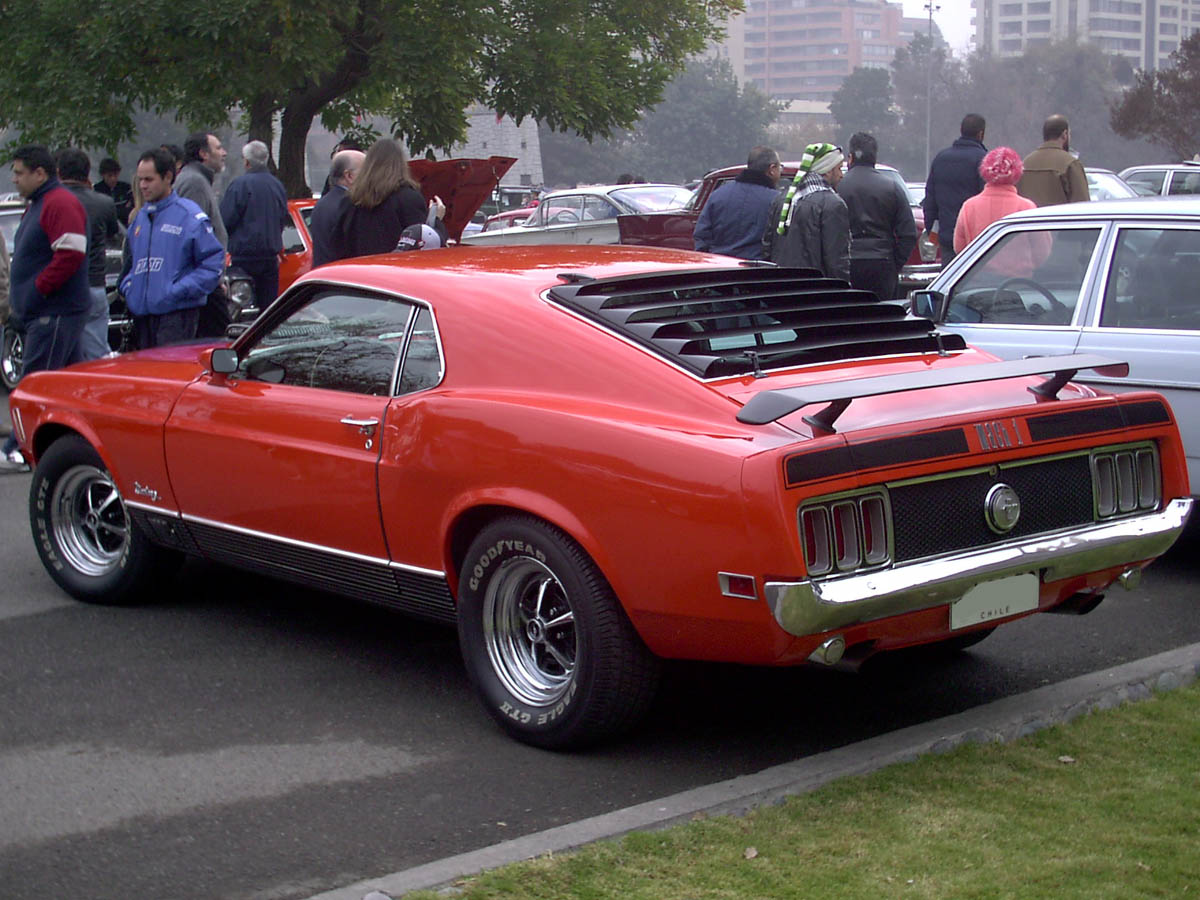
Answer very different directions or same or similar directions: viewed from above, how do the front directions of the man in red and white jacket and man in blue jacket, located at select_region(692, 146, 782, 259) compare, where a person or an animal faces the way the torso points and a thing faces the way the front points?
very different directions

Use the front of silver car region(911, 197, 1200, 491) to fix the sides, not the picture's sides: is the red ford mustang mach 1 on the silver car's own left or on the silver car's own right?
on the silver car's own left

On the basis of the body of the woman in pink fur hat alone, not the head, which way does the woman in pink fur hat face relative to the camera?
away from the camera

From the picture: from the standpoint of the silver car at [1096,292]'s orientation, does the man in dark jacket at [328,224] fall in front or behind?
in front

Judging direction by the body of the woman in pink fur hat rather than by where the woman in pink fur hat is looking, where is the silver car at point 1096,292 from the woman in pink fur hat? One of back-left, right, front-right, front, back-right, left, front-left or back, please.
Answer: back

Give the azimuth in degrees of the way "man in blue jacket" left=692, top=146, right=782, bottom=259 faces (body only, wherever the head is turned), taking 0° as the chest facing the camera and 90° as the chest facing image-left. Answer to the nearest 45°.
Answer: approximately 225°

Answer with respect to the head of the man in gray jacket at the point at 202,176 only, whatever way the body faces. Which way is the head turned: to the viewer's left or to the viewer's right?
to the viewer's right

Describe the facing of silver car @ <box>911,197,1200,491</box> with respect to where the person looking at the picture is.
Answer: facing to the left of the viewer

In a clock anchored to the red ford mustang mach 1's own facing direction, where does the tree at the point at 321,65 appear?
The tree is roughly at 1 o'clock from the red ford mustang mach 1.

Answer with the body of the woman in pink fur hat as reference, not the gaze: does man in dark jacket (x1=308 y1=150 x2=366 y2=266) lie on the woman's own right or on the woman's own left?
on the woman's own left

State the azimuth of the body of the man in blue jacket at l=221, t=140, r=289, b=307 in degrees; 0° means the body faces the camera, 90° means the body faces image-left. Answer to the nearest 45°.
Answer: approximately 180°

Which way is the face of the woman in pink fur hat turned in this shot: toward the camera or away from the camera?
away from the camera
